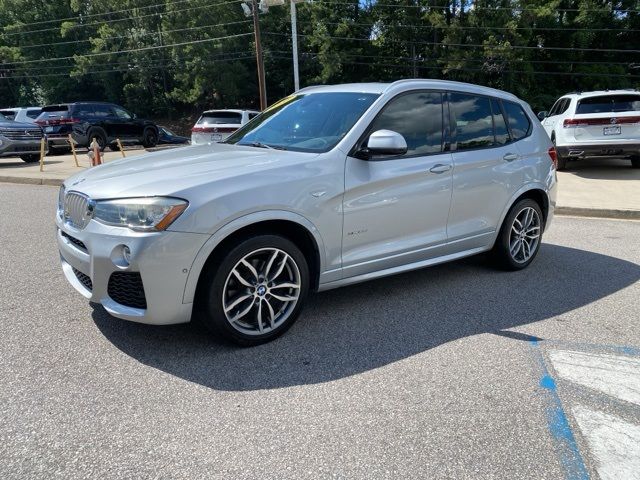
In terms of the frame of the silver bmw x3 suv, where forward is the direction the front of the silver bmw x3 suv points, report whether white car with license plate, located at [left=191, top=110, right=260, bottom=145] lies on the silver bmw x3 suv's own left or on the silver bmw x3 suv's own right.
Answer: on the silver bmw x3 suv's own right

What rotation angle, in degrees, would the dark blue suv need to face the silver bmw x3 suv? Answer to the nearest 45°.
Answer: approximately 135° to its right

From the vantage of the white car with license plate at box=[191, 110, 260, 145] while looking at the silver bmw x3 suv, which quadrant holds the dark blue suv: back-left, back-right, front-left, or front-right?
back-right

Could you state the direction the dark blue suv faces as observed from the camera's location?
facing away from the viewer and to the right of the viewer

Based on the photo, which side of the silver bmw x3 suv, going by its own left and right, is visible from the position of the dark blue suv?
right

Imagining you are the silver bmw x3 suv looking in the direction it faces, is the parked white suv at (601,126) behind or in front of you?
behind

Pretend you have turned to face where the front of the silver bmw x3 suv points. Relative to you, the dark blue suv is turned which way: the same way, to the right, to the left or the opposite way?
the opposite way

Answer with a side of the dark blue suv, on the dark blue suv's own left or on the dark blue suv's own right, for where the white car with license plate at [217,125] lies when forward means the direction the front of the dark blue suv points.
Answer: on the dark blue suv's own right
